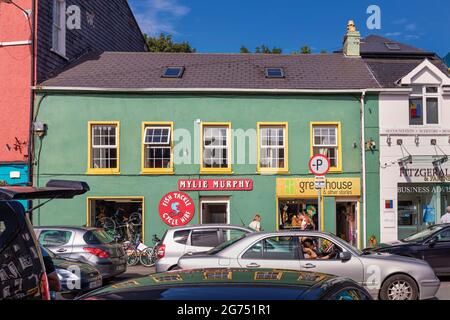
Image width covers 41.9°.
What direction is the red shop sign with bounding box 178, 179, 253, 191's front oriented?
toward the camera

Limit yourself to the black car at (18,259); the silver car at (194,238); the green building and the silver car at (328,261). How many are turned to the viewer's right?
2

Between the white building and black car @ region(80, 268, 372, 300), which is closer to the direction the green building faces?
the black car

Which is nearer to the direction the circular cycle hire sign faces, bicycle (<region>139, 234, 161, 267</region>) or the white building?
the bicycle

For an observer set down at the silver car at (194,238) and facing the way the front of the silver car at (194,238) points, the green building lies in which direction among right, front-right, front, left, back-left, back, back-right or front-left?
left

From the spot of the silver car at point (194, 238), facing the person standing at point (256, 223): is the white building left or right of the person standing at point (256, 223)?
right

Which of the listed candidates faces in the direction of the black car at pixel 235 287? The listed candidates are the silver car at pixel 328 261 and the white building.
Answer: the white building

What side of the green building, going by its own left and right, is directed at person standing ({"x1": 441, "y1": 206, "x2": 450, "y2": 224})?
left

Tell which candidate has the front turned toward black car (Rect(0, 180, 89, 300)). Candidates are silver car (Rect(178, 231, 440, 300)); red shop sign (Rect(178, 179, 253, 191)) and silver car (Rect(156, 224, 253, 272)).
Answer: the red shop sign

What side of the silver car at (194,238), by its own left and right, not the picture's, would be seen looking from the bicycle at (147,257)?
back

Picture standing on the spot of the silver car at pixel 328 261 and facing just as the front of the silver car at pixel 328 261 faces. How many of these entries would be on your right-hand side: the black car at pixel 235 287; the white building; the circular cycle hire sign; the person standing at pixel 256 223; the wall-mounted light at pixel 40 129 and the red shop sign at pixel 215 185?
1

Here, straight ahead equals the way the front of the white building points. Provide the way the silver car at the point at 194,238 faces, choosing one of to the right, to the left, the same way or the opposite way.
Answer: to the left

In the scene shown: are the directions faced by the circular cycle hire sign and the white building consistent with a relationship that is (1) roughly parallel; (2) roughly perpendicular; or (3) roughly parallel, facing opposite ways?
roughly parallel

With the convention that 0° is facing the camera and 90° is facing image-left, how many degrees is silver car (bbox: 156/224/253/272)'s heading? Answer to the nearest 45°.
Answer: approximately 270°

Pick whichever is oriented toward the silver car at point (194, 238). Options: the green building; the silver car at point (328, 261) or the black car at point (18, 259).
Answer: the green building

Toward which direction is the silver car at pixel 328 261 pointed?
to the viewer's right

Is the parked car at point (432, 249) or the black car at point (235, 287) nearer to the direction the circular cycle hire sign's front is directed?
the black car

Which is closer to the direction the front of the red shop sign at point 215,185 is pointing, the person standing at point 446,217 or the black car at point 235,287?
the black car

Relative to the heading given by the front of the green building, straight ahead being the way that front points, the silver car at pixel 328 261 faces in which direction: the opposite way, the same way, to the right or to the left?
to the left

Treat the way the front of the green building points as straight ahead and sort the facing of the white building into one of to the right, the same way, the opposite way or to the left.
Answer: the same way

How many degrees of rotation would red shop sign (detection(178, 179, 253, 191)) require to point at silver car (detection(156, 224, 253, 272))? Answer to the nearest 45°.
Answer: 0° — it already faces it
